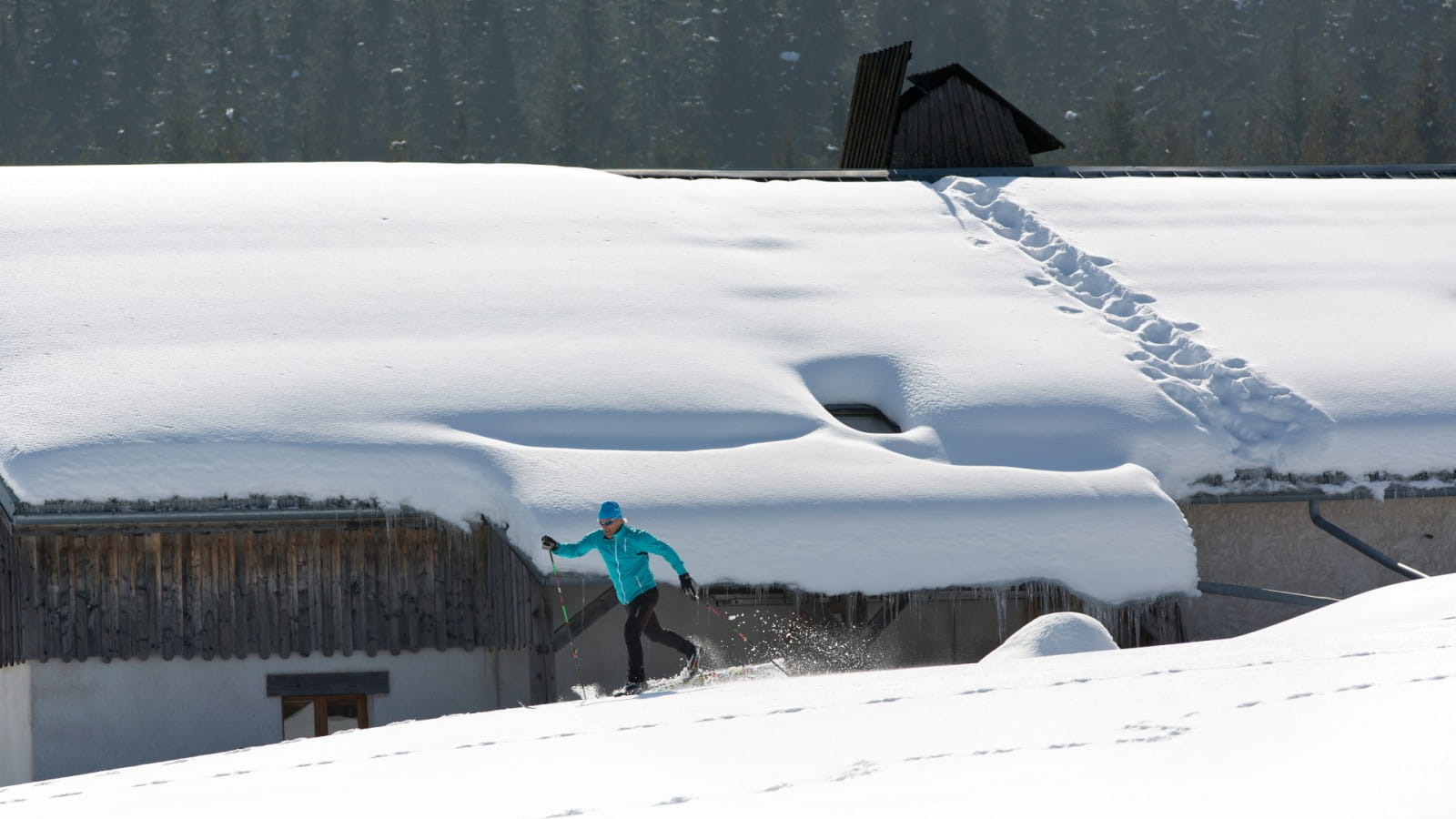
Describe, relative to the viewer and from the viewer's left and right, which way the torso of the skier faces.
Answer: facing the viewer and to the left of the viewer

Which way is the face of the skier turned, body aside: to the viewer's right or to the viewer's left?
to the viewer's left
